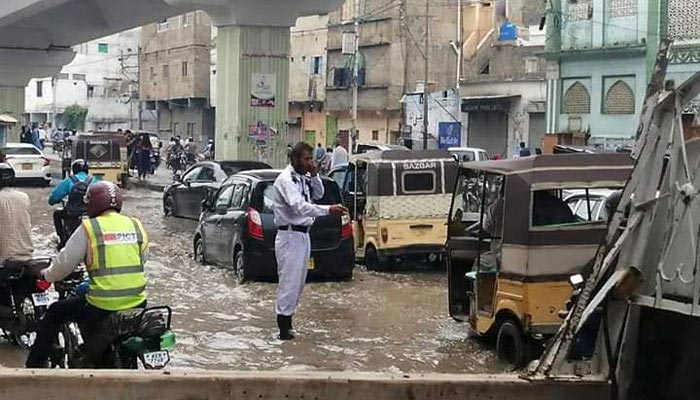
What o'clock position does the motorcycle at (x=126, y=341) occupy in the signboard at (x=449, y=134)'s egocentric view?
The motorcycle is roughly at 12 o'clock from the signboard.

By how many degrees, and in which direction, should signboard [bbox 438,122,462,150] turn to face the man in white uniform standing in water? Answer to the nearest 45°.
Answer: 0° — it already faces them

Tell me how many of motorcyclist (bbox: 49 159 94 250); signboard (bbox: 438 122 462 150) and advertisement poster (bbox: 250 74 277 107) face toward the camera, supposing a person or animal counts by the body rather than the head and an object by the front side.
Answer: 2

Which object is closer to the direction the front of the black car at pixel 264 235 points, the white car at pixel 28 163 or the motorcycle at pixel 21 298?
the white car

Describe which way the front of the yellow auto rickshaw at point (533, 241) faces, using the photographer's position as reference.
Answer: facing away from the viewer and to the left of the viewer

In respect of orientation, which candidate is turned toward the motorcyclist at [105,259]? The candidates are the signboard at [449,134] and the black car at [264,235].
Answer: the signboard

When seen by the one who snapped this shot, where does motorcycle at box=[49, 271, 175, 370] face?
facing away from the viewer and to the left of the viewer

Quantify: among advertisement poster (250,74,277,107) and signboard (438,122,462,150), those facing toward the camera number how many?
2

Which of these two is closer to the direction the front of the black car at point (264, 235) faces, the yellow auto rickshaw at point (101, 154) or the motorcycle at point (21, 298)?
the yellow auto rickshaw
